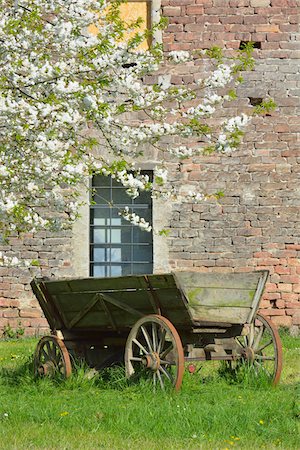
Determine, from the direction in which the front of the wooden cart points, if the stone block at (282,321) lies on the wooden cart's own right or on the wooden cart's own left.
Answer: on the wooden cart's own right

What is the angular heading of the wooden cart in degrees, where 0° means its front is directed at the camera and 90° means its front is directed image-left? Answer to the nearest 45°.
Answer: approximately 135°

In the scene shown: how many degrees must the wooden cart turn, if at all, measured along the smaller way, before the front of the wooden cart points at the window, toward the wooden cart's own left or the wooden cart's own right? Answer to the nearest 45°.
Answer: approximately 45° to the wooden cart's own right

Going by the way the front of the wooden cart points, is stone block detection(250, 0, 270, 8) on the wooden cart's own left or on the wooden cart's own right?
on the wooden cart's own right
